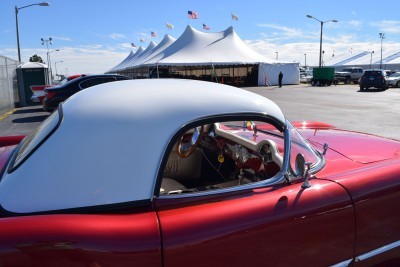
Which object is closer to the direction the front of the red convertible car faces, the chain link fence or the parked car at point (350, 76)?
the parked car

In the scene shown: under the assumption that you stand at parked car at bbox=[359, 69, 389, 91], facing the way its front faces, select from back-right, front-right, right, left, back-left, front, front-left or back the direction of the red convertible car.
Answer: back

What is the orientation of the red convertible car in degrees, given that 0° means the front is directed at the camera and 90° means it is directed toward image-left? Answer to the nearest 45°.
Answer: approximately 225°

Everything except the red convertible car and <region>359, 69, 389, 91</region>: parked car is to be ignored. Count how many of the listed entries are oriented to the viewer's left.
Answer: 0
